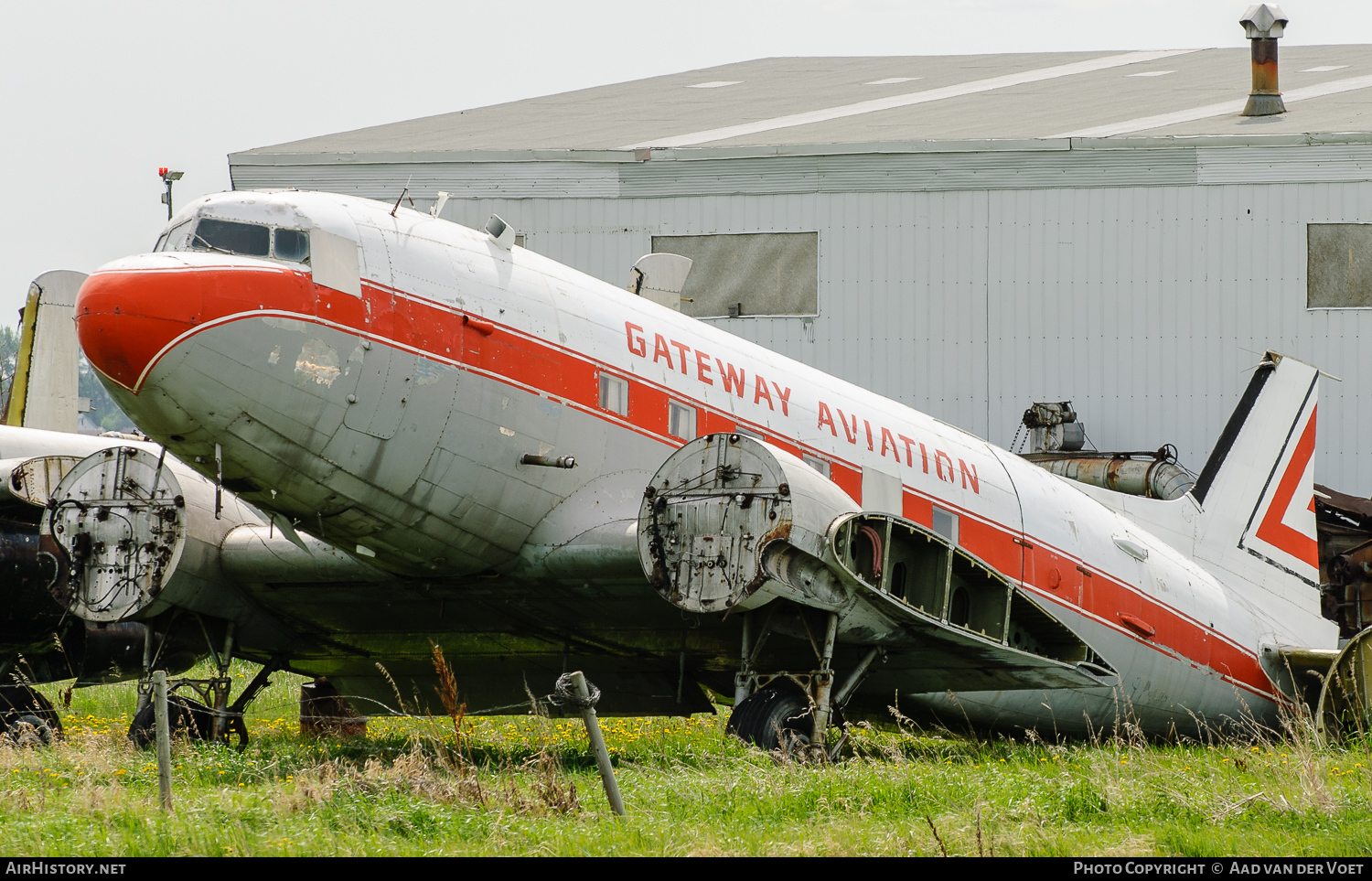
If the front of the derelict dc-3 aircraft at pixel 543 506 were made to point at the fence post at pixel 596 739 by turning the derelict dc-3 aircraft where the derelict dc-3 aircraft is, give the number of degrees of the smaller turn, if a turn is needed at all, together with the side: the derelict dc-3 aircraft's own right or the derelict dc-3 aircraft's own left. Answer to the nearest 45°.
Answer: approximately 45° to the derelict dc-3 aircraft's own left

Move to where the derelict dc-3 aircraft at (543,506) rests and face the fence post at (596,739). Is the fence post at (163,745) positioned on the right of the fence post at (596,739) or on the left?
right

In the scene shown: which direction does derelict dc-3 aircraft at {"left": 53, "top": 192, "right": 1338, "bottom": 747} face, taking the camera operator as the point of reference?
facing the viewer and to the left of the viewer

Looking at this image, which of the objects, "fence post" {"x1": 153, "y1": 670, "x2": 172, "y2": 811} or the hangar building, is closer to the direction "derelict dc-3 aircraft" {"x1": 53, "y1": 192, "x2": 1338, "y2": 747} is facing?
the fence post

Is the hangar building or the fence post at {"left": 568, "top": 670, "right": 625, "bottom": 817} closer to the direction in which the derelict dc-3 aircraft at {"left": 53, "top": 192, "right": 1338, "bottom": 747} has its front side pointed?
the fence post

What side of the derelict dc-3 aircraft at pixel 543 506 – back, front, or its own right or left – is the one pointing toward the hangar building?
back

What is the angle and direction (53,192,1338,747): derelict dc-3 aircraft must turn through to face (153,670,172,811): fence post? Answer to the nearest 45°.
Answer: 0° — it already faces it
